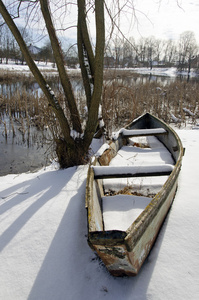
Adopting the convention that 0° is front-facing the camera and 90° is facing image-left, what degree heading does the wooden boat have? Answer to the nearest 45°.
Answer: approximately 180°
